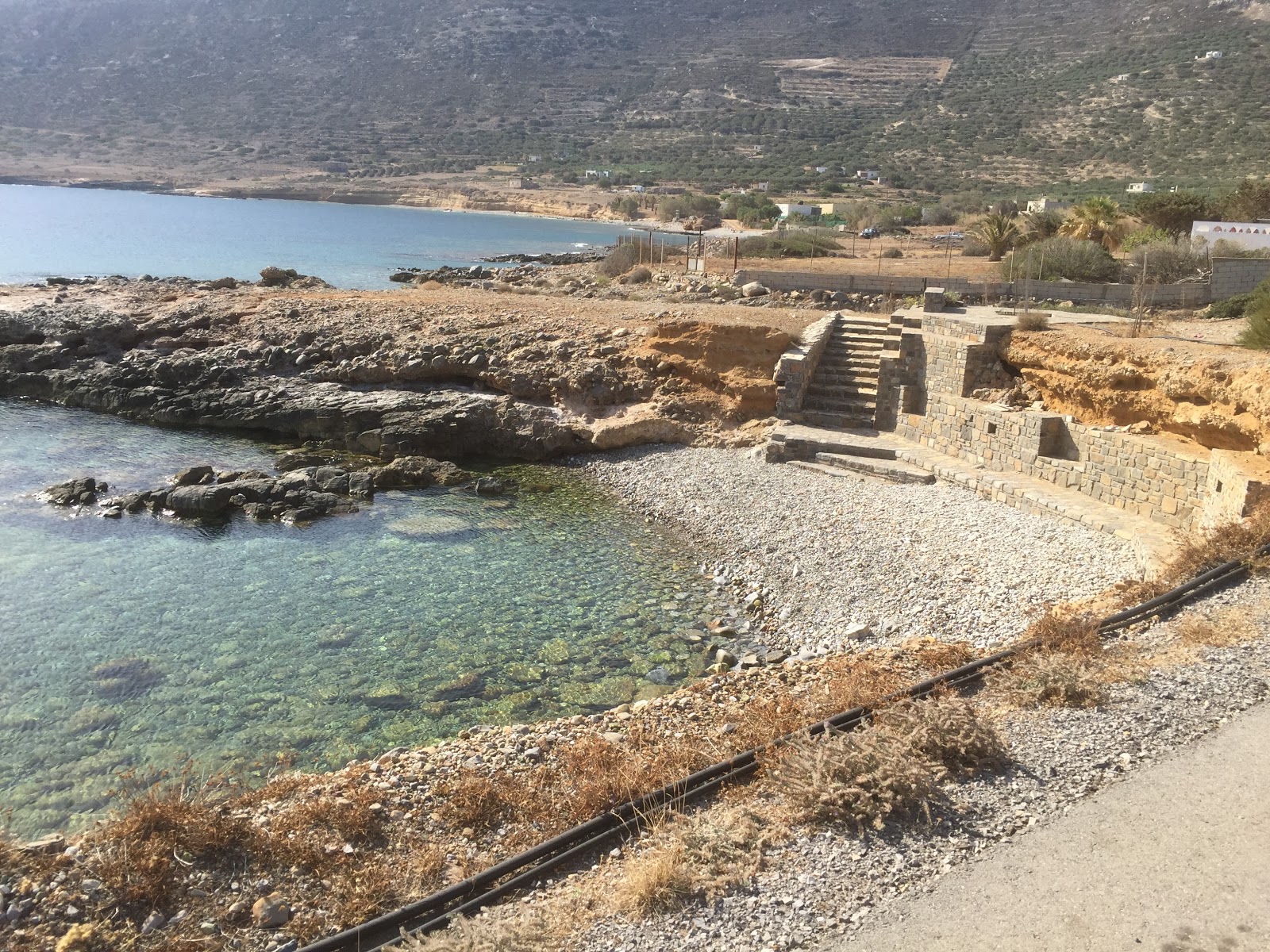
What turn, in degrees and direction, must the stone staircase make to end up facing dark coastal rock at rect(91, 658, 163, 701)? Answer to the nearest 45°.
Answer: approximately 45° to its right

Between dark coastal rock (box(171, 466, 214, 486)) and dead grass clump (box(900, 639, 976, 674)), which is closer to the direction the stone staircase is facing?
the dead grass clump

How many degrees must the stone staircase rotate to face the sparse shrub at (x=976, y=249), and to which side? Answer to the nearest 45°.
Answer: approximately 180°

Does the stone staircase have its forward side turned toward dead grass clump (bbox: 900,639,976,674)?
yes

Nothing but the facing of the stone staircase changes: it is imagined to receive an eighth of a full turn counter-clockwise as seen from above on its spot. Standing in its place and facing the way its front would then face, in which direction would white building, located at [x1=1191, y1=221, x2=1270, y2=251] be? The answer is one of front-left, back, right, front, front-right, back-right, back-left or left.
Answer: left

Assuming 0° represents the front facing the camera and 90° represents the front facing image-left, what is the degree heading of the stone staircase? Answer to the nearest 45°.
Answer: approximately 0°

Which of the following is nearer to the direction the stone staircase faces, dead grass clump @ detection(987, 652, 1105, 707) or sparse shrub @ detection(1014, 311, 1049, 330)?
the dead grass clump

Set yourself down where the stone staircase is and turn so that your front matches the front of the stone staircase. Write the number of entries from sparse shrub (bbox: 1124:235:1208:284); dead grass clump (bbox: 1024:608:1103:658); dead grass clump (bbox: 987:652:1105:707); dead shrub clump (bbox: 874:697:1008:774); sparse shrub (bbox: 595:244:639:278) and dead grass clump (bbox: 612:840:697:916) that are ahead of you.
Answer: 4

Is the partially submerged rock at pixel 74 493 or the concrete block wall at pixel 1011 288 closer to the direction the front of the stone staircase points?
the partially submerged rock

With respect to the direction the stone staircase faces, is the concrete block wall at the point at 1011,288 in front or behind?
behind

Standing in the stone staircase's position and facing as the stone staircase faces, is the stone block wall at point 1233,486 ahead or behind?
ahead

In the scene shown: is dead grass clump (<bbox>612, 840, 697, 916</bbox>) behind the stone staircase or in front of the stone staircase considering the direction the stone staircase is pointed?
in front

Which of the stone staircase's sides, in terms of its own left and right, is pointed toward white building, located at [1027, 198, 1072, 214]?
back

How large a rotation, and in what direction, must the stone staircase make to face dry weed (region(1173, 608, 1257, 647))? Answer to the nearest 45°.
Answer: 0° — it already faces it

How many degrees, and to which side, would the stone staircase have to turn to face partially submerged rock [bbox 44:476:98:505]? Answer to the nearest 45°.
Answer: approximately 45° to its right

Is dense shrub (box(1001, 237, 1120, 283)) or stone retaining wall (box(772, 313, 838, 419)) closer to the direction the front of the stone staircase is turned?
the stone retaining wall
